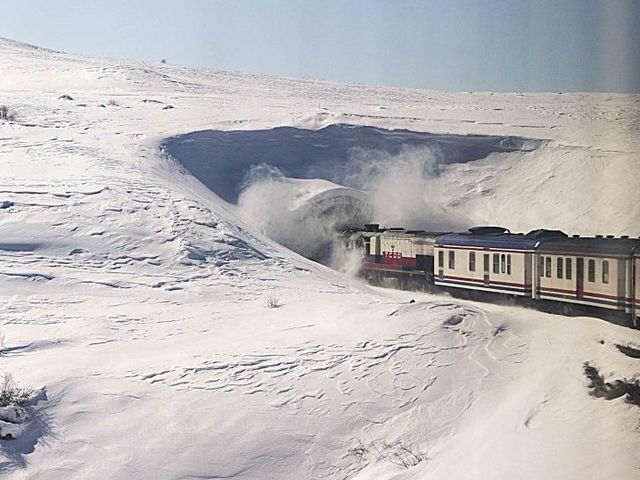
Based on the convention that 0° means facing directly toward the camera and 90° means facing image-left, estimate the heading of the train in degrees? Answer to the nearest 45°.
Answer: approximately 135°
